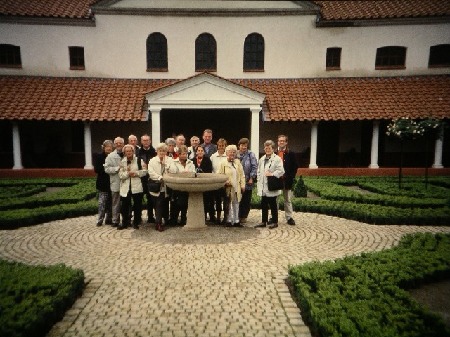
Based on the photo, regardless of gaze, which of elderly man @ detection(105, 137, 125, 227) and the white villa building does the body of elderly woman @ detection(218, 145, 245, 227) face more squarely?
the elderly man

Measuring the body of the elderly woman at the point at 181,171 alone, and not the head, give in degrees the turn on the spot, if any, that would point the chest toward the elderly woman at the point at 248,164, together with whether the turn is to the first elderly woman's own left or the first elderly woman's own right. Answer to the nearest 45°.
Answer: approximately 90° to the first elderly woman's own left

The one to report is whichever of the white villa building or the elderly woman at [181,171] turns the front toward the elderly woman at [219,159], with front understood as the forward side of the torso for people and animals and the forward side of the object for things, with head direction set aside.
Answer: the white villa building

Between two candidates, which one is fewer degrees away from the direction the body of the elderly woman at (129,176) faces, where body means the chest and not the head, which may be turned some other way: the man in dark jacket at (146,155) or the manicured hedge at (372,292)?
the manicured hedge

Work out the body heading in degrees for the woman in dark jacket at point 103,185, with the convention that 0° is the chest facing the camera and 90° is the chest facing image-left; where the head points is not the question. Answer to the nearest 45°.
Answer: approximately 315°

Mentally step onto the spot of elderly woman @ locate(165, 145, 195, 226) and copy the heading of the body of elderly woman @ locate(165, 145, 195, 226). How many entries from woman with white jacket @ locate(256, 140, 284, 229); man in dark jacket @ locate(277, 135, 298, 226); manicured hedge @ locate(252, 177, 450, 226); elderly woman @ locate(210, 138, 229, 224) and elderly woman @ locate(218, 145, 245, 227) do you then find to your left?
5

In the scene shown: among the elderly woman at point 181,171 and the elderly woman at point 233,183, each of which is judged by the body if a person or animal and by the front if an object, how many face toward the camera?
2

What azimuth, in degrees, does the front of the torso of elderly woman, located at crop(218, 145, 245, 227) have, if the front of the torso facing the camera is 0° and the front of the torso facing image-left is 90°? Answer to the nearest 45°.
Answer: approximately 0°

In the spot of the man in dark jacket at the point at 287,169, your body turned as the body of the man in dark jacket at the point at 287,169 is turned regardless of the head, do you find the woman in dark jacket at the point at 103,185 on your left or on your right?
on your right

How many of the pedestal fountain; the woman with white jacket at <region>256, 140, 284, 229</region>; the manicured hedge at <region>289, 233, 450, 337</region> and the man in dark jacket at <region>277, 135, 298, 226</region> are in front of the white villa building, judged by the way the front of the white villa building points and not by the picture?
4
